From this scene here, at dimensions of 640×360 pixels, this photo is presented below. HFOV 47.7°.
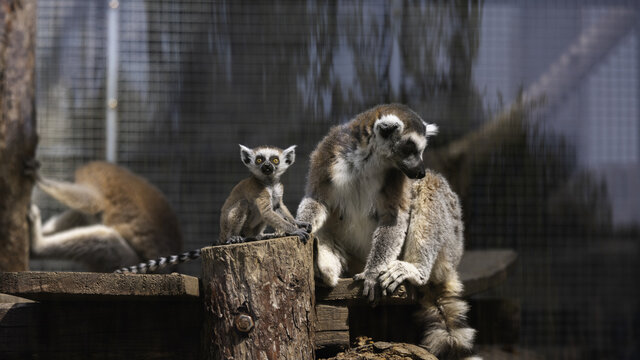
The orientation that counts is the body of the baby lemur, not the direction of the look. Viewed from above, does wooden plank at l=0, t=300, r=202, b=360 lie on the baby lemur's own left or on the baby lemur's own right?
on the baby lemur's own right

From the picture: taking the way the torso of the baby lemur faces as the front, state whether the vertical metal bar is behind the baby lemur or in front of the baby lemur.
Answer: behind

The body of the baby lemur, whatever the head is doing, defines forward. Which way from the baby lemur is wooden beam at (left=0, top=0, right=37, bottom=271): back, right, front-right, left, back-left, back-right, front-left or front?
back

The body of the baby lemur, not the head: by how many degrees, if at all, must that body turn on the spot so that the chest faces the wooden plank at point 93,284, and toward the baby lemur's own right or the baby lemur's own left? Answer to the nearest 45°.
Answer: approximately 90° to the baby lemur's own right

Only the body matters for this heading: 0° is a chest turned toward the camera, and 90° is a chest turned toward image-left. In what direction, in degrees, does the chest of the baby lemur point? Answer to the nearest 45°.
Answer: approximately 315°
